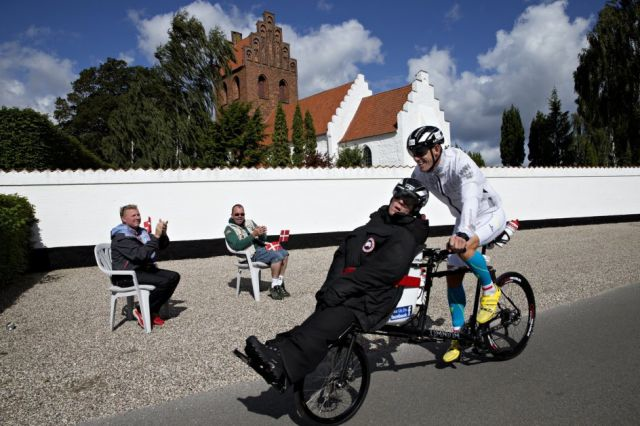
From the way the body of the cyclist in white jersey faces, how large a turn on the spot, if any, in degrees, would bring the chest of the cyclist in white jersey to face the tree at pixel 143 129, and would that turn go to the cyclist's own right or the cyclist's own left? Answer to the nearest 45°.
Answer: approximately 90° to the cyclist's own right

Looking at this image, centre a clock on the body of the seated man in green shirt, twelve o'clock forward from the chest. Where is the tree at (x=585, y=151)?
The tree is roughly at 9 o'clock from the seated man in green shirt.

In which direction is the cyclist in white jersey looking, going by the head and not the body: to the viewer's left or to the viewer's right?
to the viewer's left

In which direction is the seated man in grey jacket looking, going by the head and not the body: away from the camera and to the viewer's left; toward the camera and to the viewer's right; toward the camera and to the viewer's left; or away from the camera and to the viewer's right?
toward the camera and to the viewer's right

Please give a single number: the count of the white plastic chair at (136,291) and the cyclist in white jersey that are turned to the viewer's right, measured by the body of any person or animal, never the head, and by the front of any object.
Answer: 1

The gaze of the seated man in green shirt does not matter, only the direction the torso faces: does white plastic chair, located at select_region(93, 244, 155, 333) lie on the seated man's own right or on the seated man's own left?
on the seated man's own right

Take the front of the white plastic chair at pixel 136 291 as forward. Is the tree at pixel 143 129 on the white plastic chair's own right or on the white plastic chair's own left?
on the white plastic chair's own left

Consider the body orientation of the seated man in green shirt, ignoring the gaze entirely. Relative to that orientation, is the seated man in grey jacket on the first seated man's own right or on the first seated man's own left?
on the first seated man's own right

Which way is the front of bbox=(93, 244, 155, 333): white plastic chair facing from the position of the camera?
facing to the right of the viewer

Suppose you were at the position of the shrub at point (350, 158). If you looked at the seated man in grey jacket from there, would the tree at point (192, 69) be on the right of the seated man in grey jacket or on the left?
right

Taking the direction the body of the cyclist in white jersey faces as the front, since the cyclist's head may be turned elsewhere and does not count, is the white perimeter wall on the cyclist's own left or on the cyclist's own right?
on the cyclist's own right

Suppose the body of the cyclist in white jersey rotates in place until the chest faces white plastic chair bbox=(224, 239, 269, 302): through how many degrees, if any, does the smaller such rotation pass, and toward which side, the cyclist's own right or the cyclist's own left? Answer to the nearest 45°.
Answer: approximately 90° to the cyclist's own right

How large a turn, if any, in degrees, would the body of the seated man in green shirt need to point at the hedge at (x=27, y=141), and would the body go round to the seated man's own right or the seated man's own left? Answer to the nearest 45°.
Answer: approximately 180°
